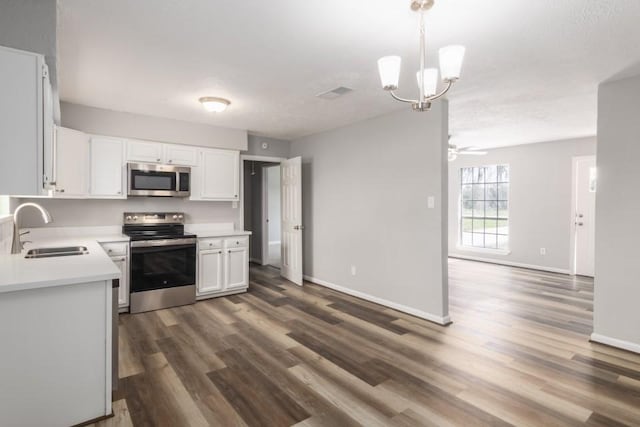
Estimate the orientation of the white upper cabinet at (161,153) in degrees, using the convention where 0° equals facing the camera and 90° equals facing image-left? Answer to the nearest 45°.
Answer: approximately 0°

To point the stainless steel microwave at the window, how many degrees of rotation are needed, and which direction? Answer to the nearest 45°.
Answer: approximately 90° to its left

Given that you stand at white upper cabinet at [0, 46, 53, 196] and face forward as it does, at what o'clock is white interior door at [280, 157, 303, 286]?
The white interior door is roughly at 11 o'clock from the white upper cabinet.

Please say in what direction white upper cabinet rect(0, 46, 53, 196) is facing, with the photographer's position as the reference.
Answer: facing to the right of the viewer

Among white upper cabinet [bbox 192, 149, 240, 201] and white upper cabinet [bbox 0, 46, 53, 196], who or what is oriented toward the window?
white upper cabinet [bbox 0, 46, 53, 196]

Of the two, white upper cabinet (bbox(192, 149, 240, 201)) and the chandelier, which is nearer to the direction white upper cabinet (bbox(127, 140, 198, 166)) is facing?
the chandelier
